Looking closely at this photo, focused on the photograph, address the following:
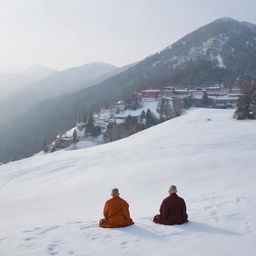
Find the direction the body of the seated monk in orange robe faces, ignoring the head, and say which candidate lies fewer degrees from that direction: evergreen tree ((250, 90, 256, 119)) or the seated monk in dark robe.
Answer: the evergreen tree

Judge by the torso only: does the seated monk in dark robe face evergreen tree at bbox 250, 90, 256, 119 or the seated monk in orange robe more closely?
the evergreen tree

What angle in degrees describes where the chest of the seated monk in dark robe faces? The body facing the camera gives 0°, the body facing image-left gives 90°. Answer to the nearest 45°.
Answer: approximately 180°

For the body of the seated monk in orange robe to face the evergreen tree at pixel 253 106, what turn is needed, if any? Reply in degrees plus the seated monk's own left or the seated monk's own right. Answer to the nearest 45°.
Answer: approximately 45° to the seated monk's own right

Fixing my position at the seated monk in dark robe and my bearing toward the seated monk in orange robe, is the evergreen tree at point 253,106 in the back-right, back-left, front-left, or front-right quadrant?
back-right

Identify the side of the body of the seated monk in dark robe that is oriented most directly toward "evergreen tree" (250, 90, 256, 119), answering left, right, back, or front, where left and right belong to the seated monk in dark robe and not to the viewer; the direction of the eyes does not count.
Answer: front

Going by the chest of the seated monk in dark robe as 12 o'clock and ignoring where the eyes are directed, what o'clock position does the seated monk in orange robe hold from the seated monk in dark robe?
The seated monk in orange robe is roughly at 9 o'clock from the seated monk in dark robe.

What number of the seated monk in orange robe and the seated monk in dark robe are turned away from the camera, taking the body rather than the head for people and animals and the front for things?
2

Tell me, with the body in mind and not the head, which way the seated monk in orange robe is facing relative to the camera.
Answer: away from the camera

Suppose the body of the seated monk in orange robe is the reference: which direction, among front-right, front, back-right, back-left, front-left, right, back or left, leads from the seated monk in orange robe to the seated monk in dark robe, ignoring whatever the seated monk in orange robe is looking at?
right
